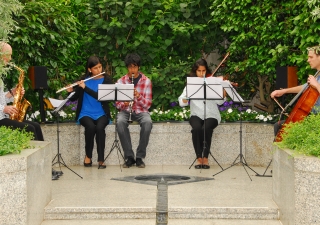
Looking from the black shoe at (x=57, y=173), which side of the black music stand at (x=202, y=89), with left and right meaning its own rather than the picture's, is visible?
left

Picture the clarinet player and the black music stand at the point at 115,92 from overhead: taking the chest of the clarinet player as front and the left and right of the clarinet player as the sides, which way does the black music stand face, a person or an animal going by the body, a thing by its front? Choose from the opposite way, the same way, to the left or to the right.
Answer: the opposite way

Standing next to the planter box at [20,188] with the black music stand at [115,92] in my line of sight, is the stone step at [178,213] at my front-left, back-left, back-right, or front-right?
front-right

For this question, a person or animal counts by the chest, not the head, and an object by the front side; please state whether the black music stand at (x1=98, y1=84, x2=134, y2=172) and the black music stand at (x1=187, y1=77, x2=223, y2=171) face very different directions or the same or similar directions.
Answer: same or similar directions

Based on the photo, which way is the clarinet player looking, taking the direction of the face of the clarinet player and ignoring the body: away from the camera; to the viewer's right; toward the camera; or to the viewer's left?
toward the camera

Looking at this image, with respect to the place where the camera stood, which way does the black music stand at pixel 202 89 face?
facing away from the viewer

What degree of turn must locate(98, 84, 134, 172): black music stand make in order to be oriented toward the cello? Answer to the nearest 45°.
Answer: approximately 135° to its right

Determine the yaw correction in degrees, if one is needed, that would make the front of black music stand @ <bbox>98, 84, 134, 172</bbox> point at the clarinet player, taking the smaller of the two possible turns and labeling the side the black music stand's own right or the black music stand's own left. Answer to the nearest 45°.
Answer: approximately 45° to the black music stand's own right

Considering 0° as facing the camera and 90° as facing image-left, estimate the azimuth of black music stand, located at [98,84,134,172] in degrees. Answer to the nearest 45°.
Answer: approximately 180°

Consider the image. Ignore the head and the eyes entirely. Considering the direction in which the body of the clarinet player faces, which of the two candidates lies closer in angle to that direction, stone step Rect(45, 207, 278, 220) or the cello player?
the stone step

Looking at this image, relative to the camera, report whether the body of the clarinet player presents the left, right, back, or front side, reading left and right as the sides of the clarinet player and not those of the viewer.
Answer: front
